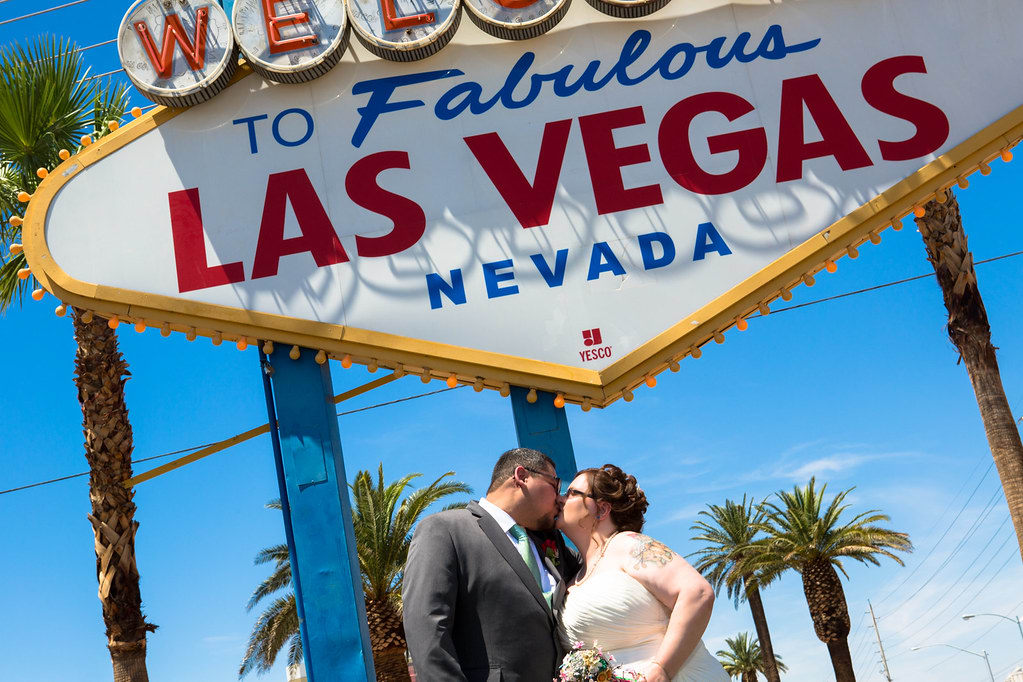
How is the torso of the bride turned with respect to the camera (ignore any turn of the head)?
to the viewer's left

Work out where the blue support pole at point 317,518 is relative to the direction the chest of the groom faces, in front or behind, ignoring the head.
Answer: behind

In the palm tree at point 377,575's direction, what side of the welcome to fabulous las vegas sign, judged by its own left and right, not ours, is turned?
back

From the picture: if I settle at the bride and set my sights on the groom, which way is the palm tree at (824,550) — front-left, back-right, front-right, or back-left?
back-right

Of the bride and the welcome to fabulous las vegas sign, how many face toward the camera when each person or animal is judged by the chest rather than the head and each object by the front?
1

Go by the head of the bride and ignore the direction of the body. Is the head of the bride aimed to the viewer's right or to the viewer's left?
to the viewer's left

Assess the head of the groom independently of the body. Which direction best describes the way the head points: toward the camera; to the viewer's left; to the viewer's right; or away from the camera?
to the viewer's right

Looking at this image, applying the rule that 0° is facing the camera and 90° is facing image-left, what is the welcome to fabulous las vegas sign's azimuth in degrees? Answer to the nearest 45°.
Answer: approximately 0°

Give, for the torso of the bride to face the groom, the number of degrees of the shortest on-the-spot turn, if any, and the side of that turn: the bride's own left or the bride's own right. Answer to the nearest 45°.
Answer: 0° — they already face them

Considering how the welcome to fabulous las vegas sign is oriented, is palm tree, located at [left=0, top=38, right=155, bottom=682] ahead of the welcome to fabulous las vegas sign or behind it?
behind

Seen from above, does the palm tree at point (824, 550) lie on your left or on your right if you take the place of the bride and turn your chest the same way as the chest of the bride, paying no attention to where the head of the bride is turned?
on your right
